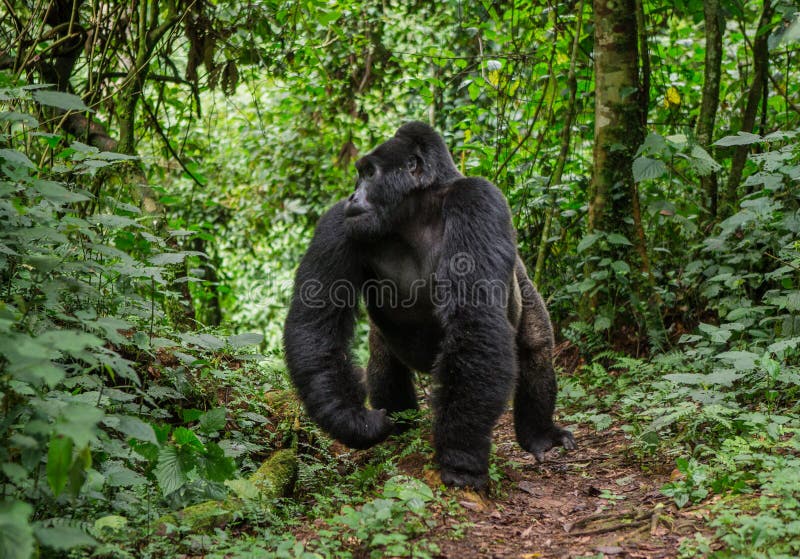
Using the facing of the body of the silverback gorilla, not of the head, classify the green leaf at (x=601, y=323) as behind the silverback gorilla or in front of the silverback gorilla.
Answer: behind

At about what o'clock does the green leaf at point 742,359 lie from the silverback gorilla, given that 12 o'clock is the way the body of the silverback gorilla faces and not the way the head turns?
The green leaf is roughly at 8 o'clock from the silverback gorilla.

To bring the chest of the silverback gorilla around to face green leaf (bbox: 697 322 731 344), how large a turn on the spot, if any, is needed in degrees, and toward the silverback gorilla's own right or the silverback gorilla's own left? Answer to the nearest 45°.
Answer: approximately 135° to the silverback gorilla's own left

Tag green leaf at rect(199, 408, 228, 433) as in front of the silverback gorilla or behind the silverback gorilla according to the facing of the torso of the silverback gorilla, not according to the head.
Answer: in front

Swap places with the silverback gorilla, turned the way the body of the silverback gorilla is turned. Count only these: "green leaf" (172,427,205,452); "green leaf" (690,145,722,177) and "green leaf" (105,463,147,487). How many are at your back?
1

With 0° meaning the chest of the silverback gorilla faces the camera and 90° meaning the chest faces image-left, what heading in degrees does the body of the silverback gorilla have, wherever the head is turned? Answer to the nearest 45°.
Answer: approximately 45°

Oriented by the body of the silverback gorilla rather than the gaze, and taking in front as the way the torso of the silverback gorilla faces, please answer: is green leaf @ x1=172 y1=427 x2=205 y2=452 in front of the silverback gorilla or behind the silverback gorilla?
in front

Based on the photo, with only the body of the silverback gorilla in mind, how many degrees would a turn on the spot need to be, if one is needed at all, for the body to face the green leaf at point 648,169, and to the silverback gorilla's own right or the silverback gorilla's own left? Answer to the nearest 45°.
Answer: approximately 180°
